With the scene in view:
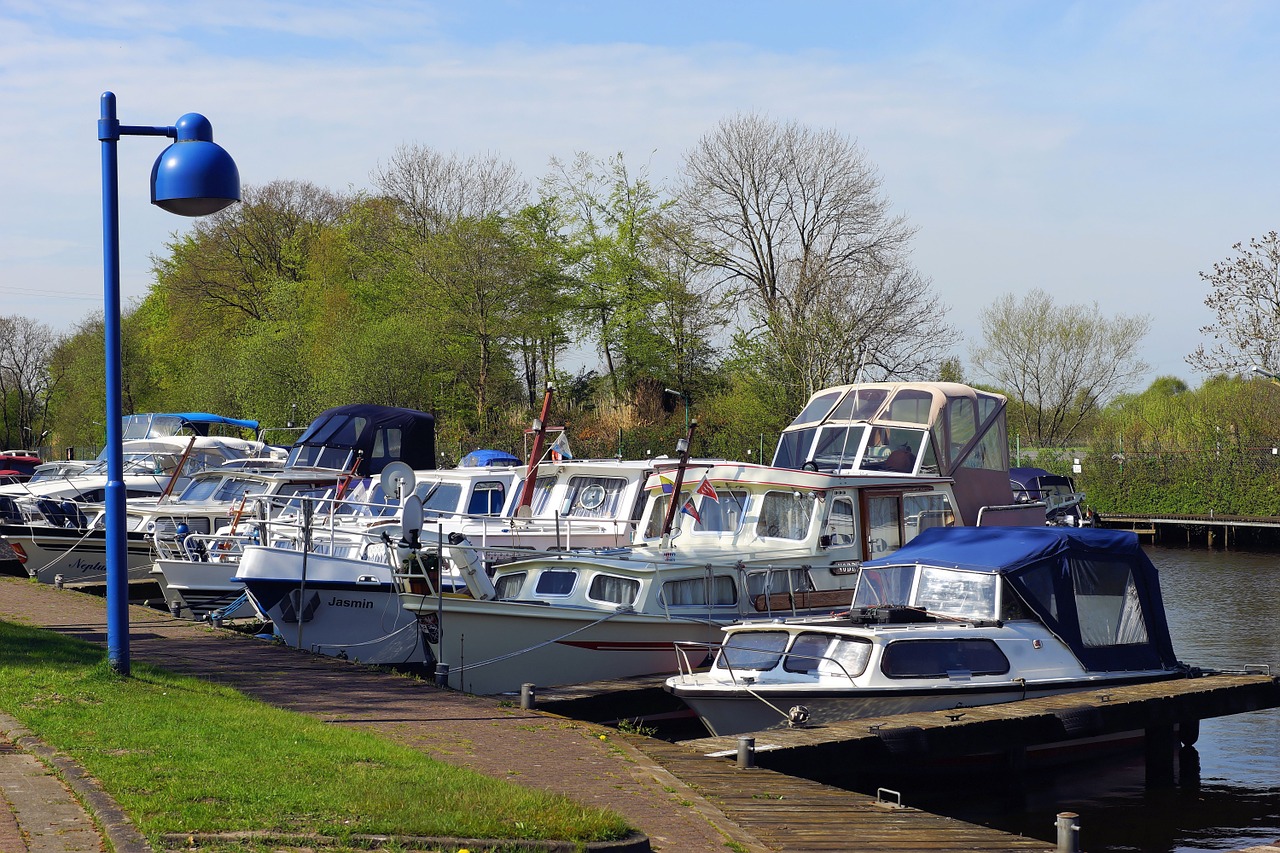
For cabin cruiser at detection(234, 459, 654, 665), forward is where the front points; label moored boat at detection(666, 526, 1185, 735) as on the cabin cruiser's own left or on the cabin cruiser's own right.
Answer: on the cabin cruiser's own left

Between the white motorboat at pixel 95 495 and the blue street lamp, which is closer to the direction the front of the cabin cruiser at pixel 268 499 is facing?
the blue street lamp

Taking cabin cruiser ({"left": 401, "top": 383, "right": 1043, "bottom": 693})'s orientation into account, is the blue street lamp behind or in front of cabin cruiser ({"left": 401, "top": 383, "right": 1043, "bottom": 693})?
in front

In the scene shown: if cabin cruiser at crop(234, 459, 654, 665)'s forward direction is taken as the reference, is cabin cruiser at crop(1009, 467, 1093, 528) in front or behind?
behind

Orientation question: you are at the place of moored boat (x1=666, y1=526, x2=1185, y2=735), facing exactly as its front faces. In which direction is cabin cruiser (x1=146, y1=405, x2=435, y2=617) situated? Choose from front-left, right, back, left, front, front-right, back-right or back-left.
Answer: right

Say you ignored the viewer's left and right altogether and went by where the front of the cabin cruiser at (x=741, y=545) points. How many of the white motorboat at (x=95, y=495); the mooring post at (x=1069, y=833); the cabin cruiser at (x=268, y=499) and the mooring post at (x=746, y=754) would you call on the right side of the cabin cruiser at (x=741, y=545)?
2

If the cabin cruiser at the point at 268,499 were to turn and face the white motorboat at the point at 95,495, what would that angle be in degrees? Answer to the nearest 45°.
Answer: approximately 90° to its right
